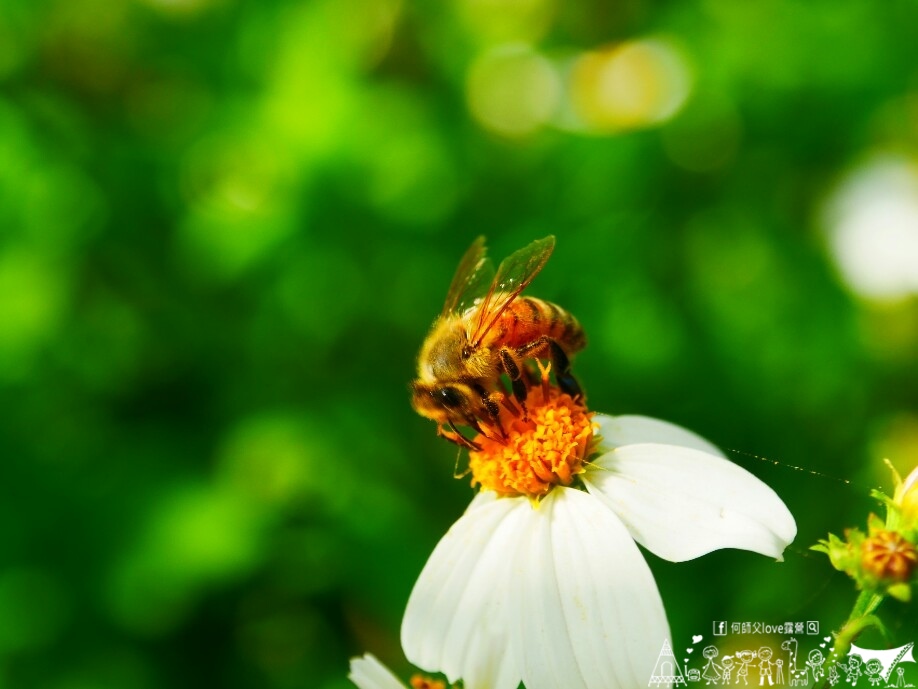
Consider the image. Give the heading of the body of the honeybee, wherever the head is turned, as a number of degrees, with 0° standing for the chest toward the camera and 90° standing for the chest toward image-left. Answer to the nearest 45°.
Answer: approximately 45°
